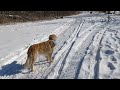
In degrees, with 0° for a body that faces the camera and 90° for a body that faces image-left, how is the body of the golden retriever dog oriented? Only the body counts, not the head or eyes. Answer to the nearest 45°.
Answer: approximately 225°
